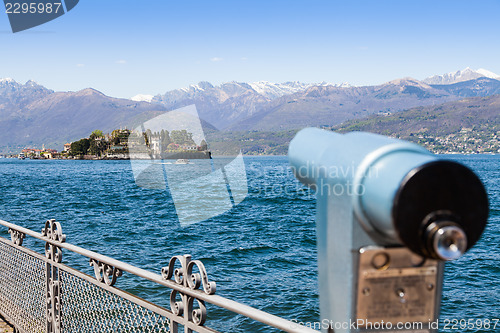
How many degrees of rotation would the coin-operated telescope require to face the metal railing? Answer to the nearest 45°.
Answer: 0° — it already faces it

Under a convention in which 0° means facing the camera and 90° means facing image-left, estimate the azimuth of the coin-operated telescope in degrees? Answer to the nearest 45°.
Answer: approximately 135°

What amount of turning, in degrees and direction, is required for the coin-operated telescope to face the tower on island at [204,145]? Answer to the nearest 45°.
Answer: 0° — it already faces it
